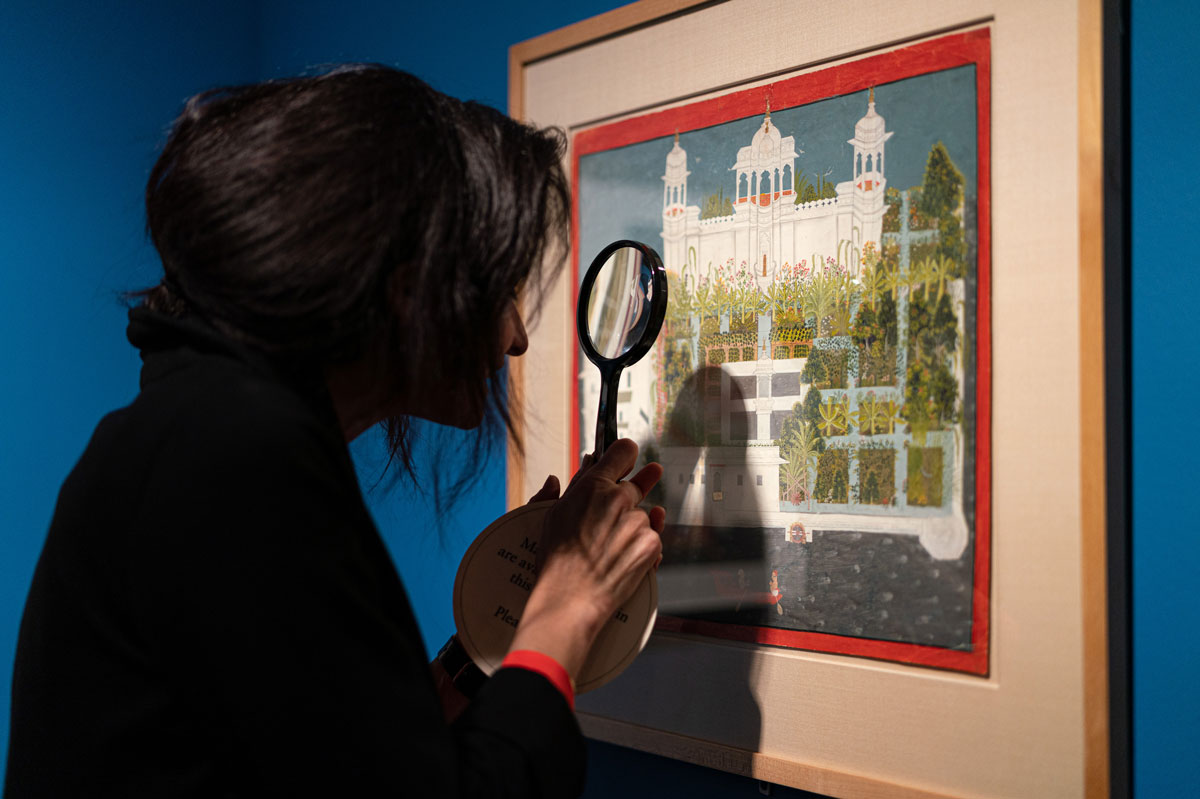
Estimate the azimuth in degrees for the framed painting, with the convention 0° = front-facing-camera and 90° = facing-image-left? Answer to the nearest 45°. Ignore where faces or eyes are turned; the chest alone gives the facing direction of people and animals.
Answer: approximately 45°

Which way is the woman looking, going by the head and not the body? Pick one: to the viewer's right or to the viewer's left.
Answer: to the viewer's right

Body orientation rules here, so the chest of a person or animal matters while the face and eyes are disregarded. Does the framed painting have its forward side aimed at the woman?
yes
